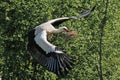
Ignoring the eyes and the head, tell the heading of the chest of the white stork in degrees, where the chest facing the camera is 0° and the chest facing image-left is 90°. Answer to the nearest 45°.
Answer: approximately 270°
